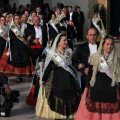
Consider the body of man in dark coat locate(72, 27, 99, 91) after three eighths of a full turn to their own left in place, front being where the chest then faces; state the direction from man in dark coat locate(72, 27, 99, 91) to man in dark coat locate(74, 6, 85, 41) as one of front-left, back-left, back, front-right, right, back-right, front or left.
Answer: front

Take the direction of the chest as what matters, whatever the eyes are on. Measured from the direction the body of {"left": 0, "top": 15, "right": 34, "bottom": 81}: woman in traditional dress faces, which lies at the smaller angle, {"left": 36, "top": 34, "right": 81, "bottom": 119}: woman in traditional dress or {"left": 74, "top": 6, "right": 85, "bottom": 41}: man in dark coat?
the woman in traditional dress

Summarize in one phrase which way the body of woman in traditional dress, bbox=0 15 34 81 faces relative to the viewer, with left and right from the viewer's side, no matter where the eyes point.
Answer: facing the viewer and to the right of the viewer

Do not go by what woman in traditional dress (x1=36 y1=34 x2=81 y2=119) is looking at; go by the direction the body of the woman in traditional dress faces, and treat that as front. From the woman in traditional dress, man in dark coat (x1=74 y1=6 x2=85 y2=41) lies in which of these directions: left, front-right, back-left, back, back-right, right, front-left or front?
back-left

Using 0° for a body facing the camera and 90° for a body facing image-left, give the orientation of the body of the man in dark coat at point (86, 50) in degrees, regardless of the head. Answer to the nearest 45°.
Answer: approximately 315°

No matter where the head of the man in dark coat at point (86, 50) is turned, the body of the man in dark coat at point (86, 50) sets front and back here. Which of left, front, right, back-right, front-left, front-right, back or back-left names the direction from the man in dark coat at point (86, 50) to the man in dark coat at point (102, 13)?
back-left
